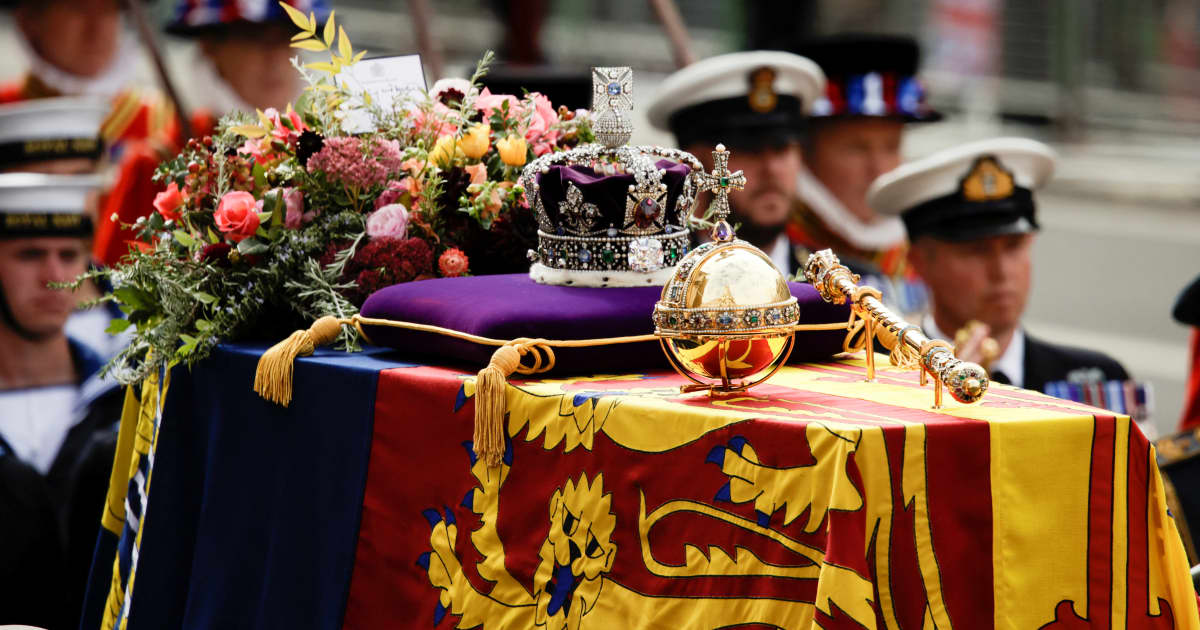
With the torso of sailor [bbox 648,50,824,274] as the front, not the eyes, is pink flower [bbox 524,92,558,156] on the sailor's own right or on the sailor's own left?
on the sailor's own right

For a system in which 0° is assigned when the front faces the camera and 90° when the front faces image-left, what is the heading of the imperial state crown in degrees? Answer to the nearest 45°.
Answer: approximately 315°

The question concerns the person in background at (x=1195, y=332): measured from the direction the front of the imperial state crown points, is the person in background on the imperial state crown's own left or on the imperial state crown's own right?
on the imperial state crown's own left

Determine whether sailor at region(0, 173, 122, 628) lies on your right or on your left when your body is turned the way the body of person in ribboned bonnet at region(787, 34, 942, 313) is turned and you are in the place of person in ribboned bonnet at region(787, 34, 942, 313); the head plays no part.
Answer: on your right

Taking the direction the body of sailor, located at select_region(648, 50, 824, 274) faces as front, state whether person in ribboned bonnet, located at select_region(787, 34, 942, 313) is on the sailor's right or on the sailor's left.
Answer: on the sailor's left
